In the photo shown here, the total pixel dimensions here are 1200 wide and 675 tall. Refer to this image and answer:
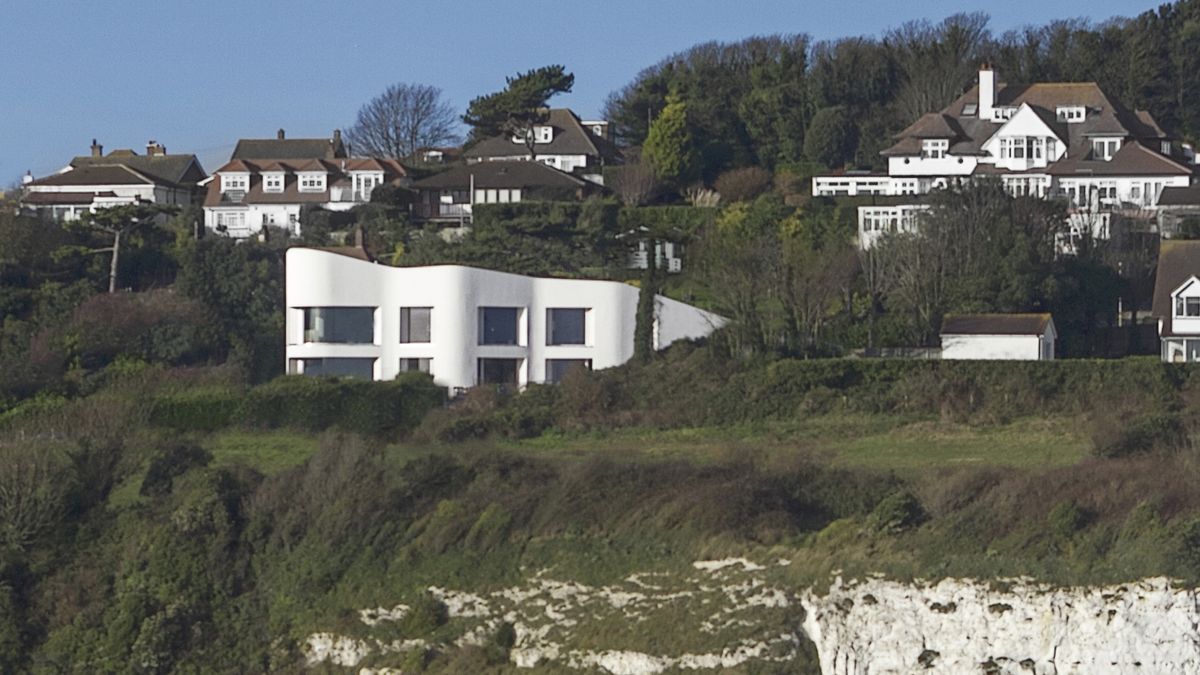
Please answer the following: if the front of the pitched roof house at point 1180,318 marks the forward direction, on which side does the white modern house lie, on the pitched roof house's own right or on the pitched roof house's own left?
on the pitched roof house's own right

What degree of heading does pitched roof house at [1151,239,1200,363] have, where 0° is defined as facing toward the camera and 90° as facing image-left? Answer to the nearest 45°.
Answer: approximately 0°

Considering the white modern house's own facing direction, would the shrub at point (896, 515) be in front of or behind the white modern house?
in front

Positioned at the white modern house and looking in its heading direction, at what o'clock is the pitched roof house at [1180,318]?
The pitched roof house is roughly at 9 o'clock from the white modern house.

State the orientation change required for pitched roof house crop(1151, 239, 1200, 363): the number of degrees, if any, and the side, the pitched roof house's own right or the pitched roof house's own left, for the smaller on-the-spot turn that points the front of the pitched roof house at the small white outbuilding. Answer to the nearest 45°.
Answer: approximately 45° to the pitched roof house's own right

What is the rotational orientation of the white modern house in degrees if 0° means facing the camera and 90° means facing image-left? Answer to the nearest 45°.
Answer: approximately 0°

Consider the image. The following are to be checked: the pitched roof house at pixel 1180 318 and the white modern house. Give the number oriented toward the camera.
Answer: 2

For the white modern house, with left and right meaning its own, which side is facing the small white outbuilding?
left

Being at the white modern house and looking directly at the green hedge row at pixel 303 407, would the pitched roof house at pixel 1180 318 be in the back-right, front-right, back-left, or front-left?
back-left

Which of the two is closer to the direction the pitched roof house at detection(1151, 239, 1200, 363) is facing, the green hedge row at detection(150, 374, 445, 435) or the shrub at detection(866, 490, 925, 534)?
the shrub
